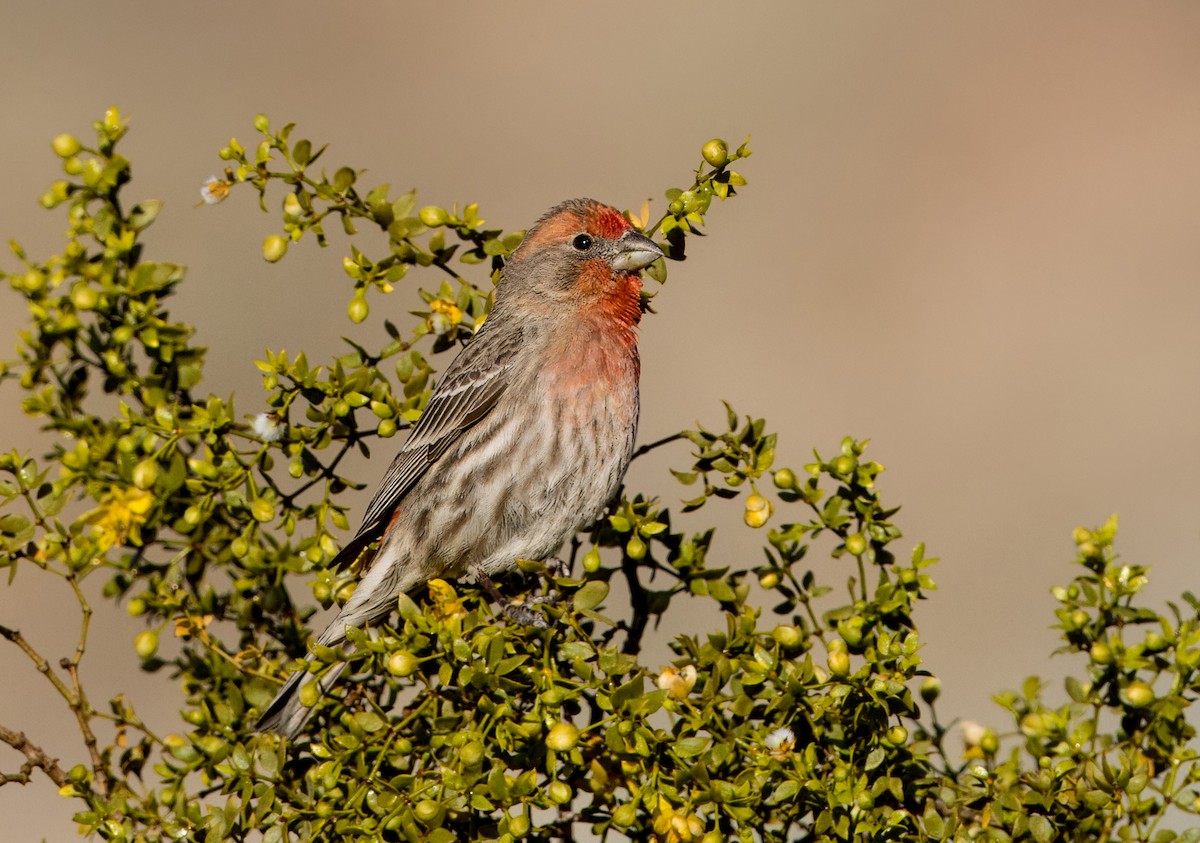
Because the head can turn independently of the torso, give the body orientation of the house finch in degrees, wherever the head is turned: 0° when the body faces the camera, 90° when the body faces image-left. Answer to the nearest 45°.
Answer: approximately 270°

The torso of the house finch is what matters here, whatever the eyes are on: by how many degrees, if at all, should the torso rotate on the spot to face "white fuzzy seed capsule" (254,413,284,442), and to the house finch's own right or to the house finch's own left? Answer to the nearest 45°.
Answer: approximately 135° to the house finch's own right
